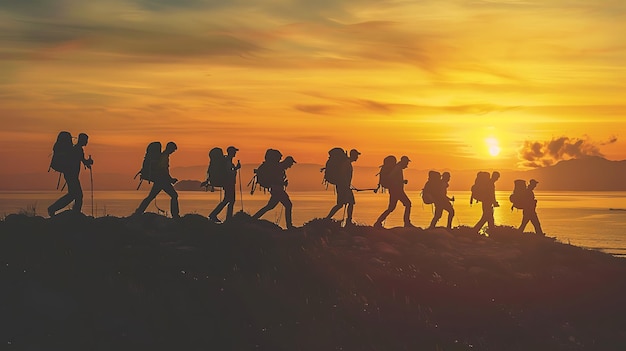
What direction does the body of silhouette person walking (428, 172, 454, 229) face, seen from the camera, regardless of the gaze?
to the viewer's right

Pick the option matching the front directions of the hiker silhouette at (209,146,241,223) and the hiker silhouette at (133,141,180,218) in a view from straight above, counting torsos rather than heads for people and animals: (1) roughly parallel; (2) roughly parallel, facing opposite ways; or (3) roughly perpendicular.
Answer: roughly parallel

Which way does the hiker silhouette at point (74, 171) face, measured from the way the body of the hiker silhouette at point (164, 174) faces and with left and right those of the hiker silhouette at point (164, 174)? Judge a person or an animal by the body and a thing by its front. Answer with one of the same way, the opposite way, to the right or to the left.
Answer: the same way

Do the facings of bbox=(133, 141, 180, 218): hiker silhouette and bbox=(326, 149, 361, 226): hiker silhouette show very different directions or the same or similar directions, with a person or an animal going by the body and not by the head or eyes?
same or similar directions

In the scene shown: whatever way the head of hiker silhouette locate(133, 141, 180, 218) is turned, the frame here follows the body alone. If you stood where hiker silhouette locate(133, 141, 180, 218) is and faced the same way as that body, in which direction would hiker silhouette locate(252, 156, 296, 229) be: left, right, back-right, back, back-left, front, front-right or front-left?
front

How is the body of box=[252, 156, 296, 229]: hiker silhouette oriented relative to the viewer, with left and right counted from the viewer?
facing to the right of the viewer

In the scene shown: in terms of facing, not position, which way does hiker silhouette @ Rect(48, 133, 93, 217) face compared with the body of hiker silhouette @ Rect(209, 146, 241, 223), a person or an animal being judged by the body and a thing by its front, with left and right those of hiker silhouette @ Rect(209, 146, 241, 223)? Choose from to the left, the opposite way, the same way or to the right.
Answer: the same way

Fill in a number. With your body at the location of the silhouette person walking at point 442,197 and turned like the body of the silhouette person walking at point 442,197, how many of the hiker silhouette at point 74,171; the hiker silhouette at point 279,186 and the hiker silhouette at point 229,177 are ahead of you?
0

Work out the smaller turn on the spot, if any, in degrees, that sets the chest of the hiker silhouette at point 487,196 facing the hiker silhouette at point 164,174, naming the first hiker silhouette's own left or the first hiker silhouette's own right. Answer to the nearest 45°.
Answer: approximately 135° to the first hiker silhouette's own right

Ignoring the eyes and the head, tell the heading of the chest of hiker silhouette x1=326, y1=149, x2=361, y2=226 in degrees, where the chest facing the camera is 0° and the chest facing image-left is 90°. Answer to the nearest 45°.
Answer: approximately 270°

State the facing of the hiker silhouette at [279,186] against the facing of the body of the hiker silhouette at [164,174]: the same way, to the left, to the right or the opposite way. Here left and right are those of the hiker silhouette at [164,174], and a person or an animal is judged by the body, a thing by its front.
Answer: the same way

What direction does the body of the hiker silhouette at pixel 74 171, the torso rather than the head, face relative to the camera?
to the viewer's right

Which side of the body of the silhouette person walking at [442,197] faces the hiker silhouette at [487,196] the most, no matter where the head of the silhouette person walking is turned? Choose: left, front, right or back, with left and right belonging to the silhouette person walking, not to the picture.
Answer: front

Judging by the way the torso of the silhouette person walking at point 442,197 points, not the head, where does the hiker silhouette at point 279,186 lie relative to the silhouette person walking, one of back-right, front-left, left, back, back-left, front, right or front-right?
back-right

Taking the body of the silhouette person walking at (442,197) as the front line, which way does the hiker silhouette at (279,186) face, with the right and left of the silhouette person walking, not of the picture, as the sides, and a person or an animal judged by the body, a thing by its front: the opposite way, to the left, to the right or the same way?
the same way

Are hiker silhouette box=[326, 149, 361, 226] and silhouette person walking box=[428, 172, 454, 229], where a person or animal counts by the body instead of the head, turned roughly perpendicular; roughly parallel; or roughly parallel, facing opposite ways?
roughly parallel
